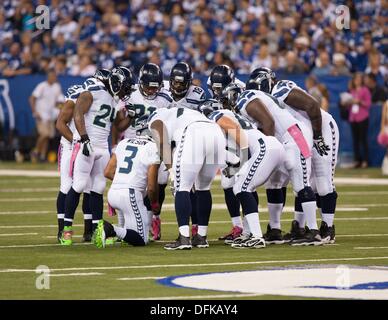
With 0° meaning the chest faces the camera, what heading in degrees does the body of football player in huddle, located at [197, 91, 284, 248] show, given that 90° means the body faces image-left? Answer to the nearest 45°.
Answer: approximately 90°

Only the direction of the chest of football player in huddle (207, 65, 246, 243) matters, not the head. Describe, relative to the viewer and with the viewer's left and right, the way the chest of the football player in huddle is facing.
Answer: facing the viewer and to the left of the viewer

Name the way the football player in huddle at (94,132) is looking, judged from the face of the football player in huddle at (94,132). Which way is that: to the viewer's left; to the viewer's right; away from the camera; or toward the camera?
to the viewer's right

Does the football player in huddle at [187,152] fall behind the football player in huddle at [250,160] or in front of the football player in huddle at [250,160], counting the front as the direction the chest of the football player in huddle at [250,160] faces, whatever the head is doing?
in front

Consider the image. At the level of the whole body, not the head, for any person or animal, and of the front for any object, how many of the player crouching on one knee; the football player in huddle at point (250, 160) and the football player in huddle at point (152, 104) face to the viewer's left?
1

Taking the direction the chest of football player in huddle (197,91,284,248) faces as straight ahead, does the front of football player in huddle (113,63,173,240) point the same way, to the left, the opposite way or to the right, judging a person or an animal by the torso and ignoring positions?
to the left

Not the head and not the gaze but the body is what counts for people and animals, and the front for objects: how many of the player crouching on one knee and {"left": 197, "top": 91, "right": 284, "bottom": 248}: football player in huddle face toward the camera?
0

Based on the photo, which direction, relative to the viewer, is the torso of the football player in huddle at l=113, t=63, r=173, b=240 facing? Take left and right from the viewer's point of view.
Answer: facing the viewer

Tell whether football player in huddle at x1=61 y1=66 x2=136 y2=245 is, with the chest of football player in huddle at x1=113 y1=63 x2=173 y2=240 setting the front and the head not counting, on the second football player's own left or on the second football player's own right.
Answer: on the second football player's own right

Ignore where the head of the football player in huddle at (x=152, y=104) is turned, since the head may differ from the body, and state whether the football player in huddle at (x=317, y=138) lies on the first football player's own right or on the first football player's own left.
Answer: on the first football player's own left

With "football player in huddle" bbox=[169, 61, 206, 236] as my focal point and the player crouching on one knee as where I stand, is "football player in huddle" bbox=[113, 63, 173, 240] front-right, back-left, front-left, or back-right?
front-left

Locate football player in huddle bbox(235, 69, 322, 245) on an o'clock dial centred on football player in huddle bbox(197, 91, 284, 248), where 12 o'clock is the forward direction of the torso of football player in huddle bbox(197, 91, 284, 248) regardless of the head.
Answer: football player in huddle bbox(235, 69, 322, 245) is roughly at 5 o'clock from football player in huddle bbox(197, 91, 284, 248).

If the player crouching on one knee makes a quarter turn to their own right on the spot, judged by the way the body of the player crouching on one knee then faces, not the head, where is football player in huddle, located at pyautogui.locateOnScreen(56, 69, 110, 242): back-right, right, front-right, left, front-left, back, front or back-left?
back
